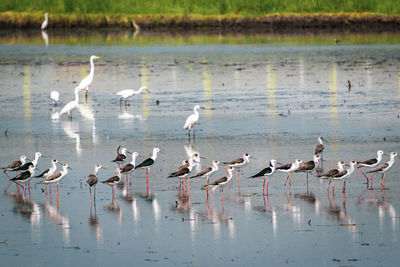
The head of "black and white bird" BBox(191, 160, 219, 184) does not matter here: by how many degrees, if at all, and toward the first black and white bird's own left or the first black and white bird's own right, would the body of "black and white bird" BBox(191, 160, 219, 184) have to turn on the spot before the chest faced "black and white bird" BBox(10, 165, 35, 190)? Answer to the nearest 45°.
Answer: approximately 180°

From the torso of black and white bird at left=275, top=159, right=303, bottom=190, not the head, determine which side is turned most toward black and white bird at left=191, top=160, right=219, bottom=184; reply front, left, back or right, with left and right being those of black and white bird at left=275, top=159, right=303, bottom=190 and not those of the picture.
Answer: back

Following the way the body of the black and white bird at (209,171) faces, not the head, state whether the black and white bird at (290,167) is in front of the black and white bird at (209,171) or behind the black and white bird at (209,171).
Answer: in front

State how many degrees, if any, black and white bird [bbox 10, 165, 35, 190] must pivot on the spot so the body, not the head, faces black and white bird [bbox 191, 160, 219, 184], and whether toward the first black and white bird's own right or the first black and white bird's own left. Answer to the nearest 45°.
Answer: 0° — it already faces it

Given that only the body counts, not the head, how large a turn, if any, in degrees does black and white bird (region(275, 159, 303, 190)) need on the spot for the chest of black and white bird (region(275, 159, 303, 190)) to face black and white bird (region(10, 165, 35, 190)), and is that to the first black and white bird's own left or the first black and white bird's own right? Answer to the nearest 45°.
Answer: approximately 180°

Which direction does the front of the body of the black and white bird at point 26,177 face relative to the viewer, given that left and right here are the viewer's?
facing to the right of the viewer

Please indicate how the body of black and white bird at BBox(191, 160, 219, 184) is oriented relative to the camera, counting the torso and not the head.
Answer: to the viewer's right

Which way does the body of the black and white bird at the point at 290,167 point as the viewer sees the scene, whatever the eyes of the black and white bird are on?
to the viewer's right

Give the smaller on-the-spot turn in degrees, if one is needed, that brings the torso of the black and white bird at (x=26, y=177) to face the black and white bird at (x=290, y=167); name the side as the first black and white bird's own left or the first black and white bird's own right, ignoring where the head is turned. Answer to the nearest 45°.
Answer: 0° — it already faces it
